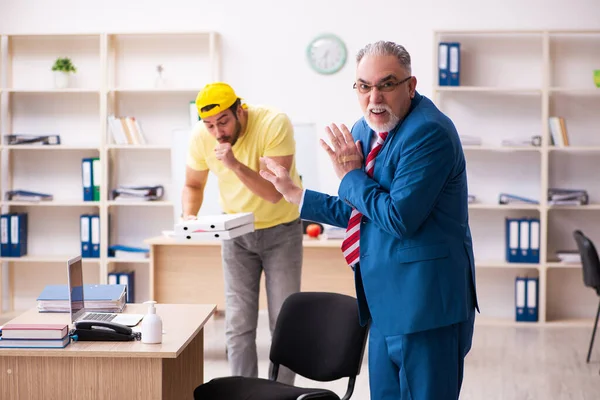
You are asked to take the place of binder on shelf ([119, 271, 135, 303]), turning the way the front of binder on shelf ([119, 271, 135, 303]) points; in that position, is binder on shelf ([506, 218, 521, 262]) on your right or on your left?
on your left

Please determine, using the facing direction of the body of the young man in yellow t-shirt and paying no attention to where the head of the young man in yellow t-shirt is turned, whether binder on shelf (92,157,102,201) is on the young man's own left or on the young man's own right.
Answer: on the young man's own right

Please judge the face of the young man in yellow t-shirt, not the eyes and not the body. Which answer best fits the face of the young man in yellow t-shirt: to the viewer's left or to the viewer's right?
to the viewer's left

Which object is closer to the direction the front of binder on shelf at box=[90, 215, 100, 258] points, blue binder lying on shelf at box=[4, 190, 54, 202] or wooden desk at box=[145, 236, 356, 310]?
the wooden desk

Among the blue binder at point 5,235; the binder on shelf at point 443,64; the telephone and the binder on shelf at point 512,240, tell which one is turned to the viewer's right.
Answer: the telephone

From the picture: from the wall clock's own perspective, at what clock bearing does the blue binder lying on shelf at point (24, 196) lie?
The blue binder lying on shelf is roughly at 3 o'clock from the wall clock.

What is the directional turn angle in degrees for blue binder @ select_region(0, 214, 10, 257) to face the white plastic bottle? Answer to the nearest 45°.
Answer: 0° — it already faces it

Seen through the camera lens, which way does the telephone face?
facing to the right of the viewer

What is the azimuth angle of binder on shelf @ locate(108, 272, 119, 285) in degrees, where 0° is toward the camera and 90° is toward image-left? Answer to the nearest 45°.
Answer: approximately 0°

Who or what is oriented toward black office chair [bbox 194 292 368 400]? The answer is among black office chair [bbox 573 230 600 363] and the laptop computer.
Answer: the laptop computer

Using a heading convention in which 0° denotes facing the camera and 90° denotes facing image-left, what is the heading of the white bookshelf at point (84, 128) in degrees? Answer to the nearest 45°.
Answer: approximately 0°
